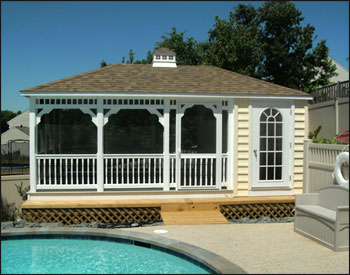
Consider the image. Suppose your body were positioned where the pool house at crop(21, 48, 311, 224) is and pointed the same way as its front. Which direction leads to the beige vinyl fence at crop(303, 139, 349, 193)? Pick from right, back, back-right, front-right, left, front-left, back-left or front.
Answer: left

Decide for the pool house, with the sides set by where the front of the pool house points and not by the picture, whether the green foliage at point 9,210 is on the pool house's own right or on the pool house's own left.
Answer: on the pool house's own right

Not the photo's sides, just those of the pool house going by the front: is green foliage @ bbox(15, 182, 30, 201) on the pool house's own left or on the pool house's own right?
on the pool house's own right

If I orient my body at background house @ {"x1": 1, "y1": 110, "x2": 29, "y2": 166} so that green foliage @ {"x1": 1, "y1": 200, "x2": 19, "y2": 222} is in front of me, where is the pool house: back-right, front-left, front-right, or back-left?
front-left

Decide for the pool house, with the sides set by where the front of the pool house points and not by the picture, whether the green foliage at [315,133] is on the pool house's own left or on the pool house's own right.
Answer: on the pool house's own left

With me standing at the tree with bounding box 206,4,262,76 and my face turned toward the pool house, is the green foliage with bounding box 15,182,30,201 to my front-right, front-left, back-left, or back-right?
front-right

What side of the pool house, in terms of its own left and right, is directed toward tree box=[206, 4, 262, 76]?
back

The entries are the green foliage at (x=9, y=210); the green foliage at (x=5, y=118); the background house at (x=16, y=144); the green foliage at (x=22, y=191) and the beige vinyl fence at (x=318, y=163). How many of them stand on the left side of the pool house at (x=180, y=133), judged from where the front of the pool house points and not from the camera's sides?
1

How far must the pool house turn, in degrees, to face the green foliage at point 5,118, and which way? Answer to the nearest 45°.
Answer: approximately 135° to its right

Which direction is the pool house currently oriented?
toward the camera

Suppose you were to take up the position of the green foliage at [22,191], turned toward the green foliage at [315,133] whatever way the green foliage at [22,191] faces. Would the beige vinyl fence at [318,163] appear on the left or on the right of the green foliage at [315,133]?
right

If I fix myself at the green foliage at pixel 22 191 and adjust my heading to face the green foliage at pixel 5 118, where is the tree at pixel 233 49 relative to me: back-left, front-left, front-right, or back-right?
front-right

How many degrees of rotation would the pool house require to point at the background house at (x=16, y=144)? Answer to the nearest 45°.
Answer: approximately 135° to its right

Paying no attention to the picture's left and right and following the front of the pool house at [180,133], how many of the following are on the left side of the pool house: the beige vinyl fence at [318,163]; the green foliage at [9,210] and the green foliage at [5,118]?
1

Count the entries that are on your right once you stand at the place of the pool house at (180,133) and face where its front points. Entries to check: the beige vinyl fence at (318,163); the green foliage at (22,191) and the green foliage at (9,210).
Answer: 2

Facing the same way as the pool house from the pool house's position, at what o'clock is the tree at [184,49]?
The tree is roughly at 6 o'clock from the pool house.
